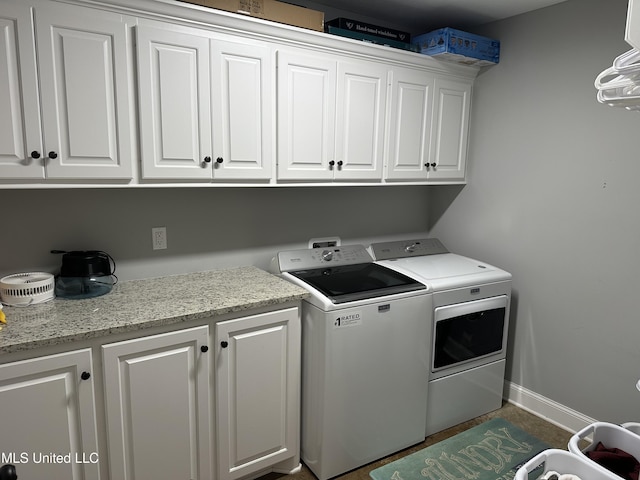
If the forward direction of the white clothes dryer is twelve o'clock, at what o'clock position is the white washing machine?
The white washing machine is roughly at 3 o'clock from the white clothes dryer.

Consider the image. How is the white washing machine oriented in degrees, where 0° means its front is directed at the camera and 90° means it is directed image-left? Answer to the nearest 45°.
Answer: approximately 315°

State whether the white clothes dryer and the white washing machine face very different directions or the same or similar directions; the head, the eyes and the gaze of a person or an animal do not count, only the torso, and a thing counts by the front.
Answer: same or similar directions

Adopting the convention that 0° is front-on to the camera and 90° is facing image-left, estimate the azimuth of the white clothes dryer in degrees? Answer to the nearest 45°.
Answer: approximately 315°

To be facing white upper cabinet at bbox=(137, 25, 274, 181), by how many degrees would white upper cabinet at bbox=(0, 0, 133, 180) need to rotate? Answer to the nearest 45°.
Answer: approximately 90° to its left

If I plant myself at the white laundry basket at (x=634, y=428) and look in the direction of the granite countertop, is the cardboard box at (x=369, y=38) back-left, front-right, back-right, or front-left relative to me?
front-right

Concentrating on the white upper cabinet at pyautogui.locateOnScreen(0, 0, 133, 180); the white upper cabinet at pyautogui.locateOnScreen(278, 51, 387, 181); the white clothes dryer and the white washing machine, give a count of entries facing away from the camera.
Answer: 0

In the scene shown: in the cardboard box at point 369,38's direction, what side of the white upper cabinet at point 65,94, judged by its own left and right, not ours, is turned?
left

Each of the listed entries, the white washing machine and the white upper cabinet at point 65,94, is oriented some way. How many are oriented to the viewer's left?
0

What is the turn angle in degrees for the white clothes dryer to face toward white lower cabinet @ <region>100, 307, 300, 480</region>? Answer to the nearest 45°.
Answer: approximately 90° to its right

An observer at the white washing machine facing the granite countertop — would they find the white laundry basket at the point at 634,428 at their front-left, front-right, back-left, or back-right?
back-left

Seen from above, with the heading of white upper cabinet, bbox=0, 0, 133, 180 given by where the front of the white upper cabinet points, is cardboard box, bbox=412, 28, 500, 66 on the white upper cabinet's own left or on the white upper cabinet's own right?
on the white upper cabinet's own left

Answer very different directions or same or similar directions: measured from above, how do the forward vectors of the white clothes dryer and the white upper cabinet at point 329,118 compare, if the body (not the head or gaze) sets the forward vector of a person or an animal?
same or similar directions

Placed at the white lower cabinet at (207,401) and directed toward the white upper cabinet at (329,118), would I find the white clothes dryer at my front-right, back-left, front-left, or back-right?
front-right

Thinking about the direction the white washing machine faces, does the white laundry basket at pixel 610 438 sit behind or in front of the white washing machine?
in front

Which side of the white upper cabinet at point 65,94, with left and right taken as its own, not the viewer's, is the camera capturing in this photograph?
front

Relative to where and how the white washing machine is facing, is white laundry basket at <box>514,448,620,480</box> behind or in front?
in front

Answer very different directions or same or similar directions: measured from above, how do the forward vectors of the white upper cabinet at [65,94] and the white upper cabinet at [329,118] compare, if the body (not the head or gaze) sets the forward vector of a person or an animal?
same or similar directions
